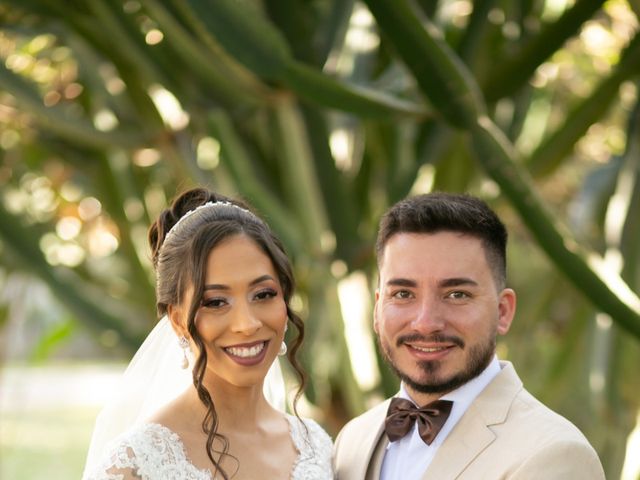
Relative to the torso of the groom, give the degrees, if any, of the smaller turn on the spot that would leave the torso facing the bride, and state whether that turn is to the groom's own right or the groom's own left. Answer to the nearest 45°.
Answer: approximately 45° to the groom's own right

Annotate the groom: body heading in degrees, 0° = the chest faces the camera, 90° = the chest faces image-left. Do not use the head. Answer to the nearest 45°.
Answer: approximately 45°

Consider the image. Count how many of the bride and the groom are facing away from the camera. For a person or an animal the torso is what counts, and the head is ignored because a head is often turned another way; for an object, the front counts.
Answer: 0

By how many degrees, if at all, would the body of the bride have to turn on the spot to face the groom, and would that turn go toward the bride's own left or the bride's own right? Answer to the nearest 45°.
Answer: approximately 45° to the bride's own left
